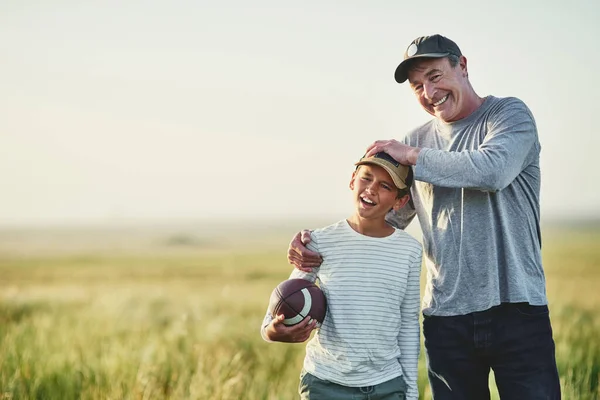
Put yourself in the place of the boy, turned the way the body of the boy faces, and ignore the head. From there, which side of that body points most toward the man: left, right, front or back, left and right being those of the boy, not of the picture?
left

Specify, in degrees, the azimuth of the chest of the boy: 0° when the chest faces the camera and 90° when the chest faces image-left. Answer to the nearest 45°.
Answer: approximately 0°

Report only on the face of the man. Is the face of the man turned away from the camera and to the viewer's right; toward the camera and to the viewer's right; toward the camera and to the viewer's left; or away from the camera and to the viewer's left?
toward the camera and to the viewer's left
